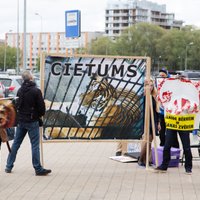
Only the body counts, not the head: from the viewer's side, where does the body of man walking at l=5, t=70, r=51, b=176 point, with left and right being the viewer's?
facing away from the viewer and to the right of the viewer

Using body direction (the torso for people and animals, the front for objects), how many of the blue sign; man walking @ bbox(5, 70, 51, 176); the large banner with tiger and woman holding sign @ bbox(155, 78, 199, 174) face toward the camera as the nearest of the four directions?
3

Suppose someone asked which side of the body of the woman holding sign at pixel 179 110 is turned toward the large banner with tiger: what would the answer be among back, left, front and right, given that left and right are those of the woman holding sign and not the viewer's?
right

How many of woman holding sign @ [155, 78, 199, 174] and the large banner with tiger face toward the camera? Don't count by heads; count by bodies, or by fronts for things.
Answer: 2

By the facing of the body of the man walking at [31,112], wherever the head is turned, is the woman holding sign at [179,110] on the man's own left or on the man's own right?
on the man's own right

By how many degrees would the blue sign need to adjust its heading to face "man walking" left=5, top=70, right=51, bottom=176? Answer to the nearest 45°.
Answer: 0° — it already faces them

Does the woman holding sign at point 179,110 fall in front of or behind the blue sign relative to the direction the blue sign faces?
in front

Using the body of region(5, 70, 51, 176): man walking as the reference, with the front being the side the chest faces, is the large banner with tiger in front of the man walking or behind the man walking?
in front

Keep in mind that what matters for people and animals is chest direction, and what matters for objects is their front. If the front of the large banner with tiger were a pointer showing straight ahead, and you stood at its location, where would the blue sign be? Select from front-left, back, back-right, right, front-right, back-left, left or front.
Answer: back

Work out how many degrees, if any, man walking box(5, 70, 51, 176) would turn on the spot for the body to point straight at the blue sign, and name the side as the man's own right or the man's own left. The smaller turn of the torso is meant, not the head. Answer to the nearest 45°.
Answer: approximately 45° to the man's own left

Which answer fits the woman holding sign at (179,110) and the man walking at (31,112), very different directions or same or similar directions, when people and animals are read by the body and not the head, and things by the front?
very different directions

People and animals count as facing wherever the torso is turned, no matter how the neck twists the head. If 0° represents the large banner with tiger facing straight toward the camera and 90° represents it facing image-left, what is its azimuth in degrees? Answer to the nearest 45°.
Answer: approximately 0°

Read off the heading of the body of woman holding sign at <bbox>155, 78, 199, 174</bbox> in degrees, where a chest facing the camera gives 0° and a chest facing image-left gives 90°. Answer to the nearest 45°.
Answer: approximately 0°
